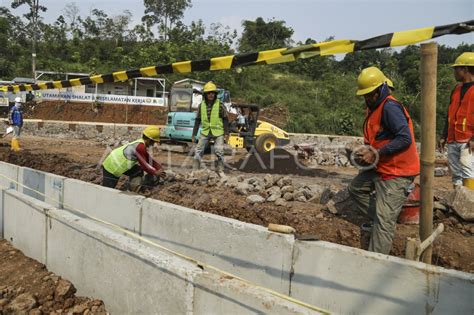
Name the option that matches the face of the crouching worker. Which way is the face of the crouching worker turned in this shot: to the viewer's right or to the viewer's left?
to the viewer's right

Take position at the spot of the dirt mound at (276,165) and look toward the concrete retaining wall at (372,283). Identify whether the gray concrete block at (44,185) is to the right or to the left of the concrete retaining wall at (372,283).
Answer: right

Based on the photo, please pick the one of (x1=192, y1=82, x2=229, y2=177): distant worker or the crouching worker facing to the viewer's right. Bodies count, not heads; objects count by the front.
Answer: the crouching worker

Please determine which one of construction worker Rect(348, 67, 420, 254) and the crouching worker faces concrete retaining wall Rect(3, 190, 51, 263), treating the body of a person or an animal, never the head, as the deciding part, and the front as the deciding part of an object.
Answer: the construction worker

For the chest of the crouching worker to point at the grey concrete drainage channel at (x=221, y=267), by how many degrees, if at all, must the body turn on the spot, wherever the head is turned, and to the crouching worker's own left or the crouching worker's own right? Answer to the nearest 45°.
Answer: approximately 90° to the crouching worker's own right

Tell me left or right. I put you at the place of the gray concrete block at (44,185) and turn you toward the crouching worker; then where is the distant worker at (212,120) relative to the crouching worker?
left

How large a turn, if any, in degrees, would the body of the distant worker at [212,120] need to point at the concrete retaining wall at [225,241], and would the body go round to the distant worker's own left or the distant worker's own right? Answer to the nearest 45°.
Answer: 0° — they already face it

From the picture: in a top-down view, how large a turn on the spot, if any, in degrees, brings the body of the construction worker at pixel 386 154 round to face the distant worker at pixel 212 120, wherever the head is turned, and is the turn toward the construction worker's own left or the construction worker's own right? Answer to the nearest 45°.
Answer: approximately 45° to the construction worker's own right

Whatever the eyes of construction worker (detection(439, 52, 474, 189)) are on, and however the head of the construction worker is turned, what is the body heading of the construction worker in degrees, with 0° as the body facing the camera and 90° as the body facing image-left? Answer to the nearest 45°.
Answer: approximately 45°

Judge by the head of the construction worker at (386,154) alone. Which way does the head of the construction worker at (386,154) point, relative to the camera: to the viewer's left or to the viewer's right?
to the viewer's left

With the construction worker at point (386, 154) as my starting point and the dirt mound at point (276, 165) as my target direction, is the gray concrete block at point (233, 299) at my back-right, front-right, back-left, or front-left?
back-left

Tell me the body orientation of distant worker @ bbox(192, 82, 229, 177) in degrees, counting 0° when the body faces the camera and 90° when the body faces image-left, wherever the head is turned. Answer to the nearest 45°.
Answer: approximately 0°

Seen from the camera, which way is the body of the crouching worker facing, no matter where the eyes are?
to the viewer's right

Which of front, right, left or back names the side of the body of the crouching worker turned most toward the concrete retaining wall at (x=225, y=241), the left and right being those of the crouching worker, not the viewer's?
right

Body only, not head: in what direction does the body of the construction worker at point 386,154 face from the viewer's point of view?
to the viewer's left
